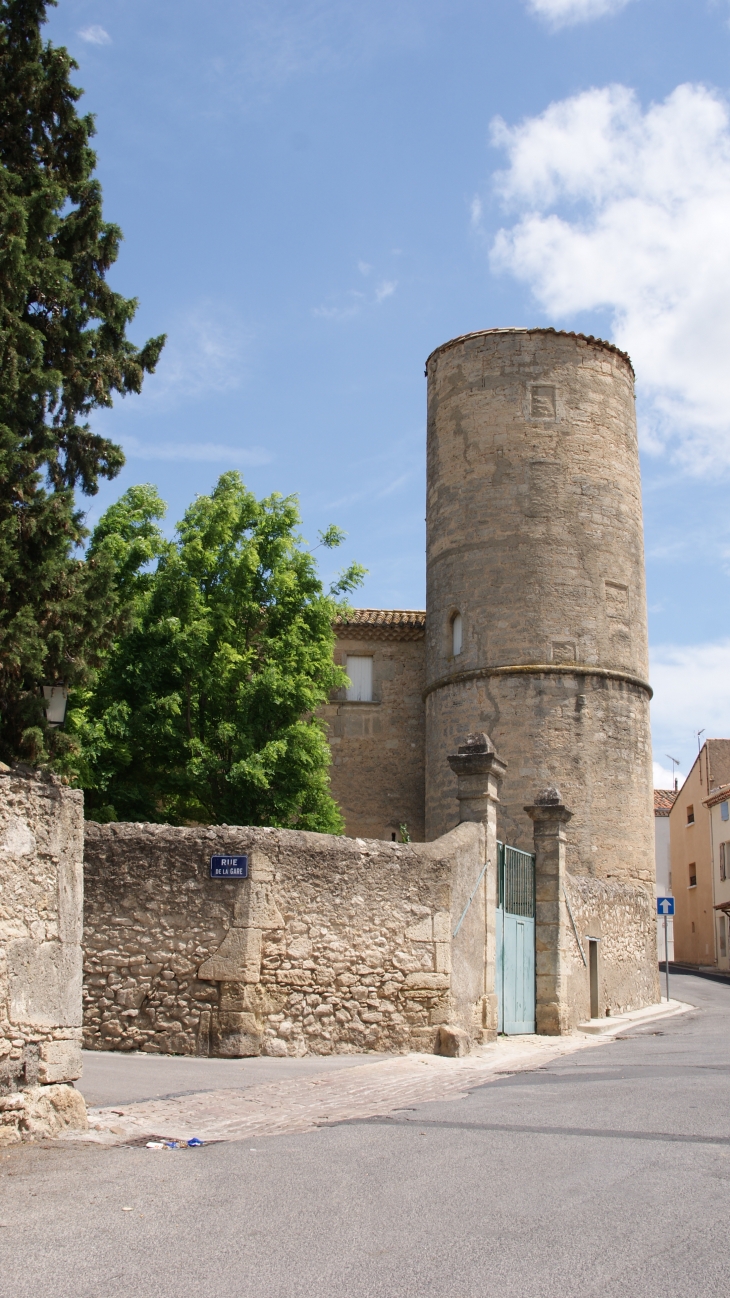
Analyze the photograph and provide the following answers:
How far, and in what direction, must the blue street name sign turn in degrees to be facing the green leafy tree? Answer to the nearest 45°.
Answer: approximately 180°

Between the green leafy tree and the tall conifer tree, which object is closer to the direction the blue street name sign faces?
the tall conifer tree

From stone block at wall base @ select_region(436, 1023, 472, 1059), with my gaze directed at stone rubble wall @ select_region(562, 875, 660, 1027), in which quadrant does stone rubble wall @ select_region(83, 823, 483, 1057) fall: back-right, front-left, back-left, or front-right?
back-left

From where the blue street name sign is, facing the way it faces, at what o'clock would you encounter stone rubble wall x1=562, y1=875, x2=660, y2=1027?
The stone rubble wall is roughly at 7 o'clock from the blue street name sign.

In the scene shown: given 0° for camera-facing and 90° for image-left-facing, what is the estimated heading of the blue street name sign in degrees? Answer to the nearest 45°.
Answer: approximately 0°

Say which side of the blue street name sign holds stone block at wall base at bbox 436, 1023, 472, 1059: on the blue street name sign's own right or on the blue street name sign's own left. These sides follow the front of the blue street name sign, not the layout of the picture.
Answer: on the blue street name sign's own left

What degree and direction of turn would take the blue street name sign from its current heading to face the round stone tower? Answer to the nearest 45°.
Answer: approximately 135° to its left
